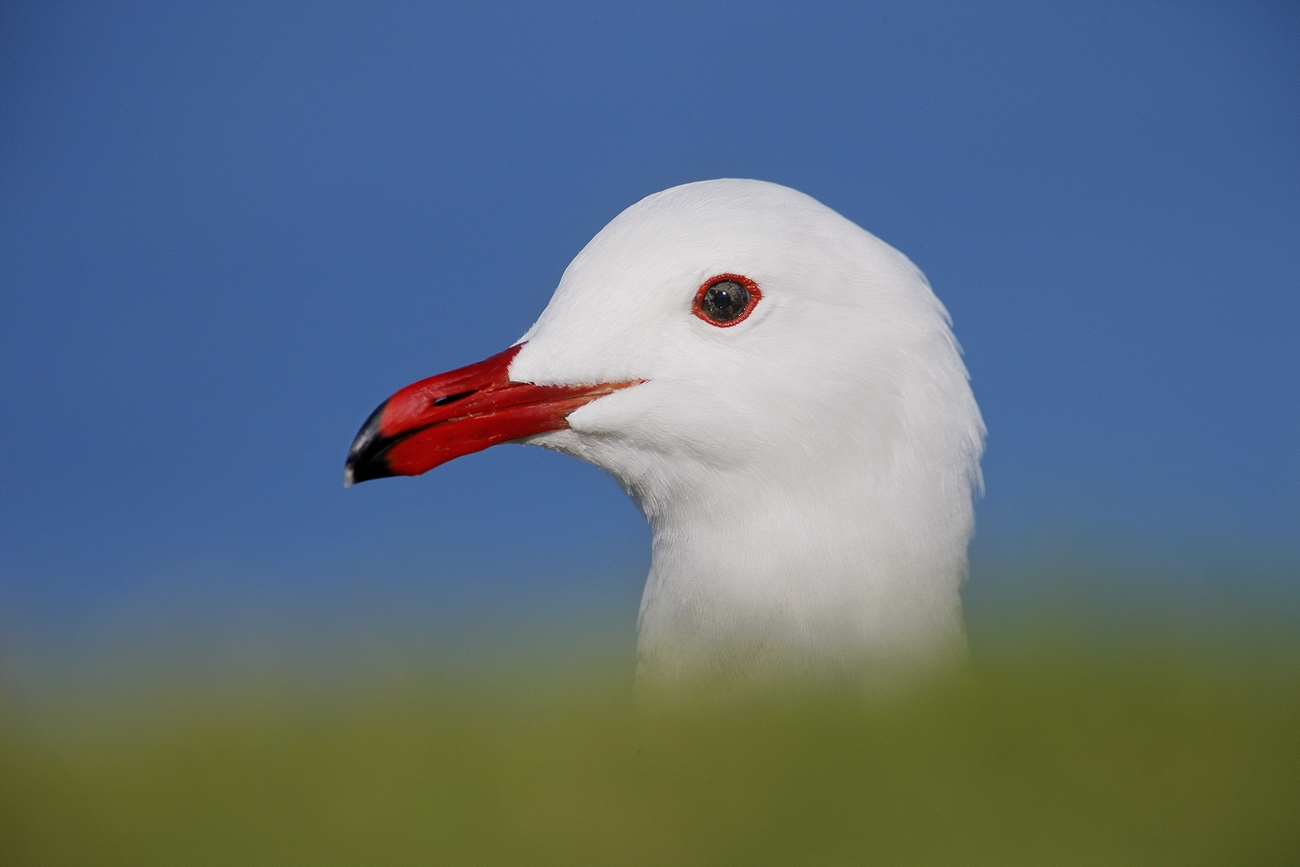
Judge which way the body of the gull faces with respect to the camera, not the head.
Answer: to the viewer's left
